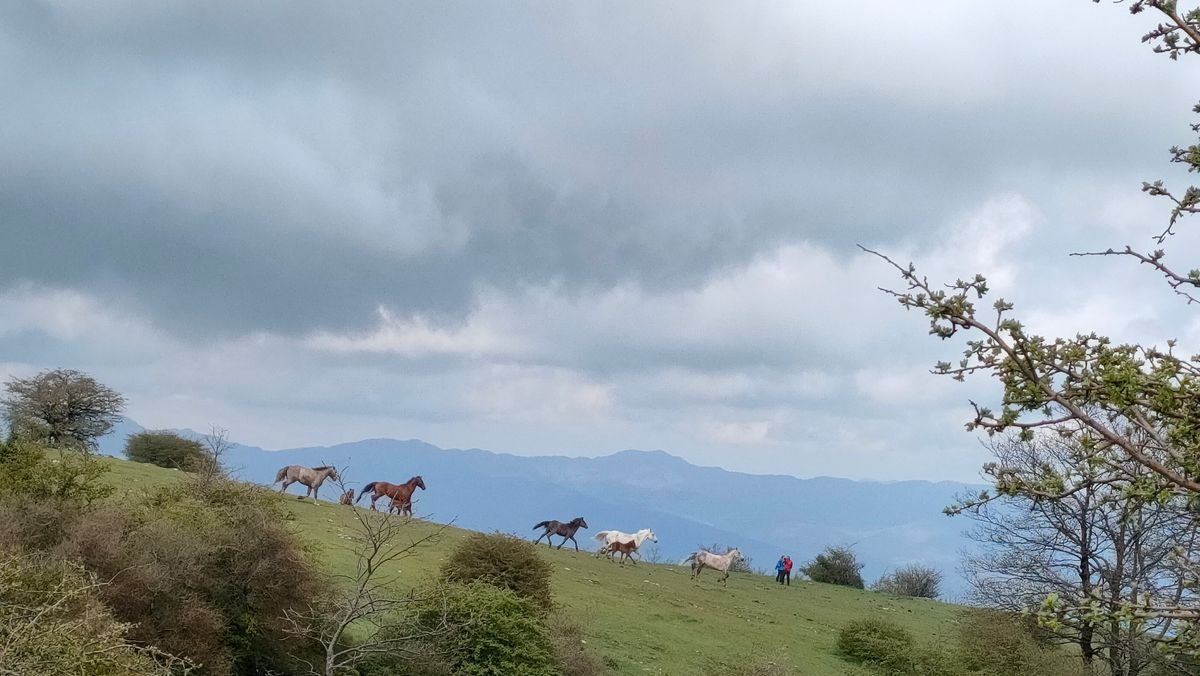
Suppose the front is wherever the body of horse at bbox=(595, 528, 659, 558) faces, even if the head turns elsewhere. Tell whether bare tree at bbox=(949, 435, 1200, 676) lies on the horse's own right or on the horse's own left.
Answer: on the horse's own right

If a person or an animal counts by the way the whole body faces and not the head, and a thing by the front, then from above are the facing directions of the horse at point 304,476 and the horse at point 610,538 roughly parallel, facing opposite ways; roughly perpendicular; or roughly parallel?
roughly parallel

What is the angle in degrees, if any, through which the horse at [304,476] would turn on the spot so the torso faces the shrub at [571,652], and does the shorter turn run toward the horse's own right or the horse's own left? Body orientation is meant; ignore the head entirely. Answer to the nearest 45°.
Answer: approximately 90° to the horse's own right

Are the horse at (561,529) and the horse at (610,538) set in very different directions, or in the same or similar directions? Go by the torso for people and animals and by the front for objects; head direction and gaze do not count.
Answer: same or similar directions

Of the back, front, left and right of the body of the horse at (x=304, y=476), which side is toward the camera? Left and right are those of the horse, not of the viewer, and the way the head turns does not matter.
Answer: right

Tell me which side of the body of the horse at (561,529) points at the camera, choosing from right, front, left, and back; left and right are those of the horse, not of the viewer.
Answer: right

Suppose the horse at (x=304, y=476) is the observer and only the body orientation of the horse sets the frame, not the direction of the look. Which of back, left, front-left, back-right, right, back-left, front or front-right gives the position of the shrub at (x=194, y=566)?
right

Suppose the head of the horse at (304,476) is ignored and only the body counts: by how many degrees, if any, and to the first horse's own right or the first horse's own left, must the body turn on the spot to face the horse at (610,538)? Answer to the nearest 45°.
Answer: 0° — it already faces it

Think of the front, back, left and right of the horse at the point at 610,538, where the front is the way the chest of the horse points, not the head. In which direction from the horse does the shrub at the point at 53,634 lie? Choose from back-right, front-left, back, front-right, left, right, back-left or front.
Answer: right

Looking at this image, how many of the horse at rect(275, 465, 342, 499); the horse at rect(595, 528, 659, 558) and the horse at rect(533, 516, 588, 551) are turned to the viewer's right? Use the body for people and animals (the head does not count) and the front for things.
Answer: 3

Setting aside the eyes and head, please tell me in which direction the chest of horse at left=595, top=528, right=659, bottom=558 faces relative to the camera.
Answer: to the viewer's right

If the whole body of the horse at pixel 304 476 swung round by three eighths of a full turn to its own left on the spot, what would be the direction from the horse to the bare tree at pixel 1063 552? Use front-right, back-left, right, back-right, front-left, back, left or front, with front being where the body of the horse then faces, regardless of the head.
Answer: back

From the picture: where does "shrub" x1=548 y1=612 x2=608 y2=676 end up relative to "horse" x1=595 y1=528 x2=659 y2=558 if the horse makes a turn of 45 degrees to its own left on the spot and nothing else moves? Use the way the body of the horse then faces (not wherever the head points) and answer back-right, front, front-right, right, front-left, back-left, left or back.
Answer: back-right

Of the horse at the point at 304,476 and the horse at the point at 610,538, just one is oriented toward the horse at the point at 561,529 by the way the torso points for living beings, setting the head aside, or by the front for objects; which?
the horse at the point at 304,476

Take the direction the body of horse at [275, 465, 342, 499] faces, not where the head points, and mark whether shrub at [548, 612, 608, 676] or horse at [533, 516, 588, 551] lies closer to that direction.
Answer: the horse
